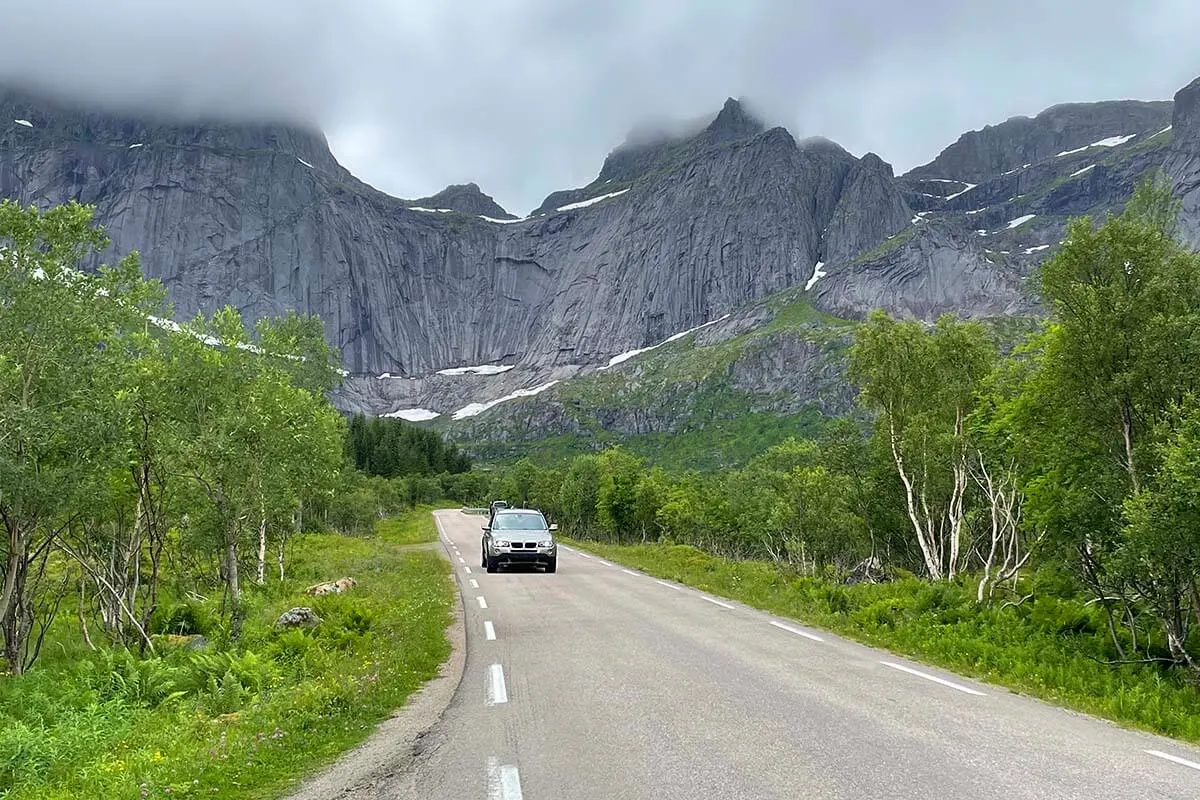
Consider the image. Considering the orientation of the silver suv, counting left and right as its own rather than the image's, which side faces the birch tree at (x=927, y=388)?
left

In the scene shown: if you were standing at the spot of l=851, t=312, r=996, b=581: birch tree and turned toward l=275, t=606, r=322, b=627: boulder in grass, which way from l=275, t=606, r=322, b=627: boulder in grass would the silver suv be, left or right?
right

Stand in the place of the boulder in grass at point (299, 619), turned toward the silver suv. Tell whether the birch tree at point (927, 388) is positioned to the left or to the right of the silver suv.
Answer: right

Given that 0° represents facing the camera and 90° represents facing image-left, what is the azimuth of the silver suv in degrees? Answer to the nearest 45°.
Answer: approximately 0°

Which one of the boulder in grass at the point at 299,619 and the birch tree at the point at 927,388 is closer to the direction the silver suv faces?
the boulder in grass
